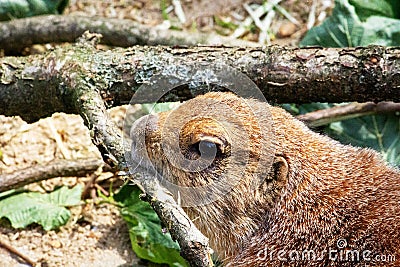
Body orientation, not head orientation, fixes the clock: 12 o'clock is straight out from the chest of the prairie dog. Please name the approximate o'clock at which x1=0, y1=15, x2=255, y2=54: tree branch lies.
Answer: The tree branch is roughly at 2 o'clock from the prairie dog.

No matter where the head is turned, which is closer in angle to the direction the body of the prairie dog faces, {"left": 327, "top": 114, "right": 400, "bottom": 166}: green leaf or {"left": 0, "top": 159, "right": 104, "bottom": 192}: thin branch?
the thin branch

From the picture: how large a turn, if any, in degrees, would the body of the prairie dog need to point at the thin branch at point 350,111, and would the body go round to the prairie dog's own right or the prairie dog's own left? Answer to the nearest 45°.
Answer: approximately 135° to the prairie dog's own right

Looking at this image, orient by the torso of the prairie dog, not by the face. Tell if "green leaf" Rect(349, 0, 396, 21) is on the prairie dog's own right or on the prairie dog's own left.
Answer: on the prairie dog's own right

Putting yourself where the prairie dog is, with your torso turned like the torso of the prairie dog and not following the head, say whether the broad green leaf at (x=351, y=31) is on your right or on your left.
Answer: on your right

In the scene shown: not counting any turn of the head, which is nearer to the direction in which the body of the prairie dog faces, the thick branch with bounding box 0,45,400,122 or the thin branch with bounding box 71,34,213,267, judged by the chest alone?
the thin branch

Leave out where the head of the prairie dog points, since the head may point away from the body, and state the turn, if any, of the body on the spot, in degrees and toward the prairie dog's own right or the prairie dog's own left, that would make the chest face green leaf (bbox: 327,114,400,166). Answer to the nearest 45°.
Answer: approximately 135° to the prairie dog's own right

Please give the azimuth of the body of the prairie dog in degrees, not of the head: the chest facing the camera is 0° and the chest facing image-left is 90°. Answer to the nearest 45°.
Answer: approximately 90°

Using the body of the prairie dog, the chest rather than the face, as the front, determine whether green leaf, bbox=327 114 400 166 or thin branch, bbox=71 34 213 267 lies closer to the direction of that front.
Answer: the thin branch

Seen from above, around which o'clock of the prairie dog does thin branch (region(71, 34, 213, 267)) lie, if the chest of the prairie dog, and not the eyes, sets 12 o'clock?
The thin branch is roughly at 12 o'clock from the prairie dog.
